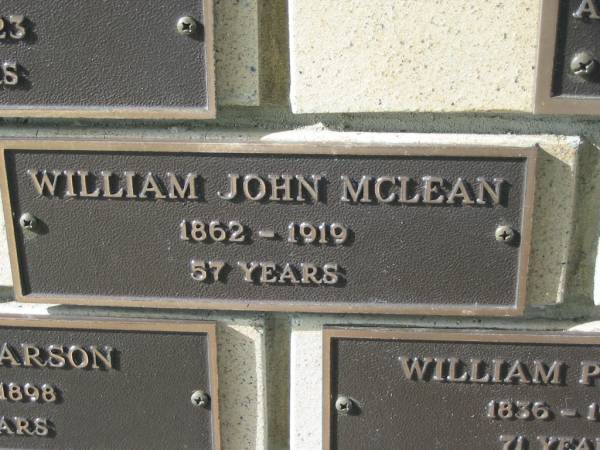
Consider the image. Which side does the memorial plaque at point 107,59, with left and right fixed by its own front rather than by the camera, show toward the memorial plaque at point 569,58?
left

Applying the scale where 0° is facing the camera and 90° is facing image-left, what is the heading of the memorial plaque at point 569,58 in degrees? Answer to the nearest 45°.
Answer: approximately 0°

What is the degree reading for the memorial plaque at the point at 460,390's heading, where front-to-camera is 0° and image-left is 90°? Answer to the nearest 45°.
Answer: approximately 0°

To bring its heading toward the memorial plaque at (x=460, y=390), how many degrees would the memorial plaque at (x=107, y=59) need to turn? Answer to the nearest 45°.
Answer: approximately 90° to its left
